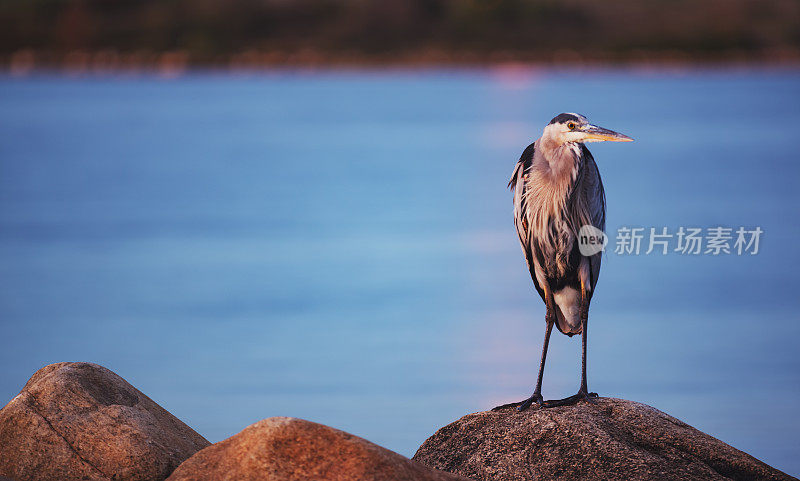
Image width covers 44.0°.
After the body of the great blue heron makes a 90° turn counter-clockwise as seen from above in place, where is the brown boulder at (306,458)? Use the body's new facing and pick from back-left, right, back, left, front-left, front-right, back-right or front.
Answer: back-right

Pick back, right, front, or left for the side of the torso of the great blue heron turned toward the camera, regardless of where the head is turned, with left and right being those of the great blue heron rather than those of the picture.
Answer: front

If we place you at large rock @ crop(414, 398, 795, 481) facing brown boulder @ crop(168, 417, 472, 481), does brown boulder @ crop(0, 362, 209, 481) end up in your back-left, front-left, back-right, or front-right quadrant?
front-right

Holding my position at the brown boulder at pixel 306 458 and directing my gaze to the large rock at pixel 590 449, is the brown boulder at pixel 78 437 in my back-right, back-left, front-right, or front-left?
back-left

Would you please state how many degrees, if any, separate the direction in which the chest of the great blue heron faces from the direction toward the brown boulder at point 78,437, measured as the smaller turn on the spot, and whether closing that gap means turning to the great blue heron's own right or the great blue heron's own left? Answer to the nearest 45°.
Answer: approximately 45° to the great blue heron's own right
